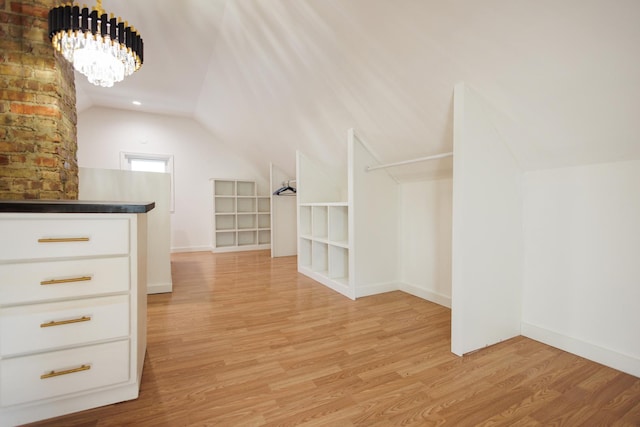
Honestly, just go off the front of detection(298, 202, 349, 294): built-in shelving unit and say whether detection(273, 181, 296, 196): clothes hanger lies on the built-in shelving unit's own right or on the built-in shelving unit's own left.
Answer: on the built-in shelving unit's own right

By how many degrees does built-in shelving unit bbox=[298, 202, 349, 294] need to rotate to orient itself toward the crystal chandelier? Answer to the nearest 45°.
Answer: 0° — it already faces it

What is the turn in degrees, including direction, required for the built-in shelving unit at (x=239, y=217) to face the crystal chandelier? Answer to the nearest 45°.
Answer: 0° — it already faces it

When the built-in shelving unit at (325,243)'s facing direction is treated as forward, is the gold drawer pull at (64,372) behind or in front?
in front

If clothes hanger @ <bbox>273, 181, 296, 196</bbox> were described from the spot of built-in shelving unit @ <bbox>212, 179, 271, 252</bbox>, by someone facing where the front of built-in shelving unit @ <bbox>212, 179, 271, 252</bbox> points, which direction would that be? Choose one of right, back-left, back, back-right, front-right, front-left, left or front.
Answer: front-left

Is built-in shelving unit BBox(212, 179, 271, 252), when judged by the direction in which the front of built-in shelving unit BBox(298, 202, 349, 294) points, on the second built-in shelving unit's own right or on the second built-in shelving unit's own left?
on the second built-in shelving unit's own right

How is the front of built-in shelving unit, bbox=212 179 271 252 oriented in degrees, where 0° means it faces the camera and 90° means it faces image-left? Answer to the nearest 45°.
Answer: approximately 0°

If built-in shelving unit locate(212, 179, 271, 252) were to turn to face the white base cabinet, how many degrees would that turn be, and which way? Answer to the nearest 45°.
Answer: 0° — it already faces it

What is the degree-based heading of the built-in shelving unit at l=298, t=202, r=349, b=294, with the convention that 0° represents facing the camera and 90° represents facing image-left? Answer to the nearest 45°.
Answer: approximately 45°

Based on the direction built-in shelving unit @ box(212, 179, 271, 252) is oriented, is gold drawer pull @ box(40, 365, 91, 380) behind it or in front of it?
in front

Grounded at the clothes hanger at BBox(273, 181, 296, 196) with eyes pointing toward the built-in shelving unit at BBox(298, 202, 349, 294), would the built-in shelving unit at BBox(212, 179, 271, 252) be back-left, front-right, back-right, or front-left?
back-right
